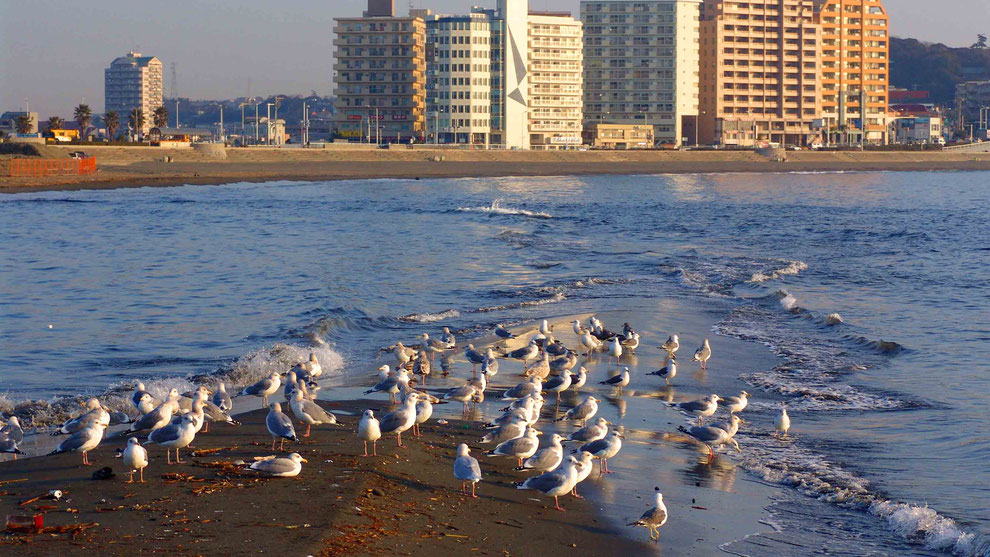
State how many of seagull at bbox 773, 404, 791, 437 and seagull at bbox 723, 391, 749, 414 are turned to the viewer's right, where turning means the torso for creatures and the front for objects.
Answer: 1

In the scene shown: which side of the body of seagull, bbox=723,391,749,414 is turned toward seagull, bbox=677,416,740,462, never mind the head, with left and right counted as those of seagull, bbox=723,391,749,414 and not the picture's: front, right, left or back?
right

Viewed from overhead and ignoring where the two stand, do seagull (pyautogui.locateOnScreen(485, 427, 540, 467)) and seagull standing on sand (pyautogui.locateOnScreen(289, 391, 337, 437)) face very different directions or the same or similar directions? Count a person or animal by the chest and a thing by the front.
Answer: very different directions

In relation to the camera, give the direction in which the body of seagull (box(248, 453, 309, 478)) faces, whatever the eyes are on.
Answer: to the viewer's right

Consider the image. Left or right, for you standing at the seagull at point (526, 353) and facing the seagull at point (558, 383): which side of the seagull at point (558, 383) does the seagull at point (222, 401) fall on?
right

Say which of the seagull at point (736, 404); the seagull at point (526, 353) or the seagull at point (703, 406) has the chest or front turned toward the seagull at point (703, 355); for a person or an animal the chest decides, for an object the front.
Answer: the seagull at point (526, 353)
